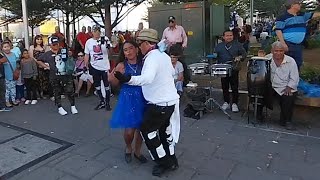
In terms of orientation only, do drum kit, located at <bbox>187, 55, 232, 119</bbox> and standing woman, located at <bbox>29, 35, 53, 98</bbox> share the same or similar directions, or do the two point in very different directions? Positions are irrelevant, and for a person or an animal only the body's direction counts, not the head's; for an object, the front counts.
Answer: same or similar directions

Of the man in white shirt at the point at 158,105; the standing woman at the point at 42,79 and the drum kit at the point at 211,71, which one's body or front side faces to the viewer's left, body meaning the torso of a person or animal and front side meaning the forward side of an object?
the man in white shirt

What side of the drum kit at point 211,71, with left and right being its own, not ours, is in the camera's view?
front

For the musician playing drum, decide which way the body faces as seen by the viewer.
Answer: toward the camera

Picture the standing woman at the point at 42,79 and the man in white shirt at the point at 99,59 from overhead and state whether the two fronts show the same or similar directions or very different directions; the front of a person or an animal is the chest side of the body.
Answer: same or similar directions

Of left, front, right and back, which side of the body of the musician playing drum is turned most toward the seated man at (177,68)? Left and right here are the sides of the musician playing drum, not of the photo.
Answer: right

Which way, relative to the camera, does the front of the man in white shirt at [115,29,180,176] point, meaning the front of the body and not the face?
to the viewer's left

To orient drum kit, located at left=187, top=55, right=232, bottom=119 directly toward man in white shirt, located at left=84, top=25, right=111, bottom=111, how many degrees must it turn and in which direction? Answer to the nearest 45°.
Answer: approximately 90° to its right

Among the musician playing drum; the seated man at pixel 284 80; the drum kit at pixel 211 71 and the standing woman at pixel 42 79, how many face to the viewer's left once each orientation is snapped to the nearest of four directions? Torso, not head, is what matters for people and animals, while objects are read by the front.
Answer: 0

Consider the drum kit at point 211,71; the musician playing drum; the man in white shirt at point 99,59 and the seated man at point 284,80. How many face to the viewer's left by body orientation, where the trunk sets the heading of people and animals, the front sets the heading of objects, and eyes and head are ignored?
0

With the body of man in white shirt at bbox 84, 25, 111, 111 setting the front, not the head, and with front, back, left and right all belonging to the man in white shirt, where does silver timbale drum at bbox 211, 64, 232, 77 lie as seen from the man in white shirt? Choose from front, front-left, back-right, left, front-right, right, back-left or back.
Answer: front-left

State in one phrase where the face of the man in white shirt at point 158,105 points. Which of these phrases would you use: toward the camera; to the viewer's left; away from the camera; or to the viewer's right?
to the viewer's left

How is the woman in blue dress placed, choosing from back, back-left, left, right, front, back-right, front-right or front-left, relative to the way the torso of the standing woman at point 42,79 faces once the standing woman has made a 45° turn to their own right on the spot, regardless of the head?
front-left
